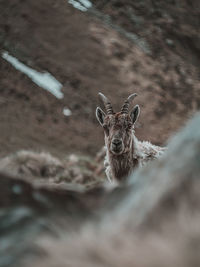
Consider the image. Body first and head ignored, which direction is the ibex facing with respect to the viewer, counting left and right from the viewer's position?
facing the viewer and to the left of the viewer
